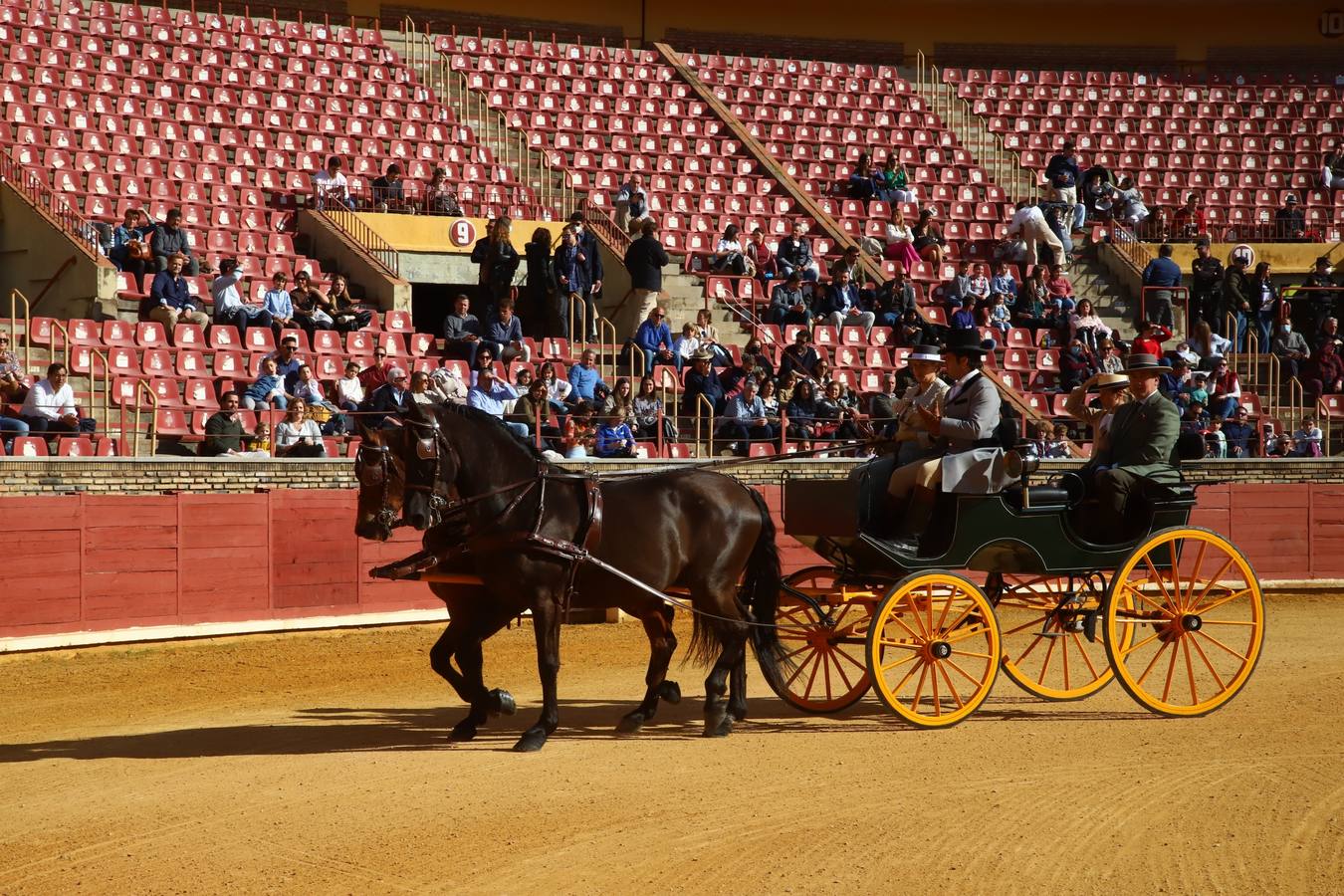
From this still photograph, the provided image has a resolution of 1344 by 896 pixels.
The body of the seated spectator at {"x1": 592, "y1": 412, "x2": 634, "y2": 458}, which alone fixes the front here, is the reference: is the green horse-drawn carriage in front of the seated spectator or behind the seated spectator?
in front

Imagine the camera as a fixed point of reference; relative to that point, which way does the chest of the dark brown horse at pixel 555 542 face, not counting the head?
to the viewer's left

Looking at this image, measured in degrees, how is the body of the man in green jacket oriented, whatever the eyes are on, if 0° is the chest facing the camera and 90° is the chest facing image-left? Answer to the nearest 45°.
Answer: approximately 45°

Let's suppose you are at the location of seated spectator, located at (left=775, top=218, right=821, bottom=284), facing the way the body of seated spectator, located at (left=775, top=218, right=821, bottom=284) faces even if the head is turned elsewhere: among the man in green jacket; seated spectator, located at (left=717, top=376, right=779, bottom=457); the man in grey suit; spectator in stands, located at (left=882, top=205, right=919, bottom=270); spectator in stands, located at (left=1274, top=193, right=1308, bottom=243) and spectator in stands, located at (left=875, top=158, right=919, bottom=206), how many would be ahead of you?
3

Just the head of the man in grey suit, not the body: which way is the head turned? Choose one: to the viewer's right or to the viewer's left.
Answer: to the viewer's left

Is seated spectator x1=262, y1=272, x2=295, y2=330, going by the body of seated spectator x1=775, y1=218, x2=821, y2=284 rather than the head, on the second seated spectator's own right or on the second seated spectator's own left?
on the second seated spectator's own right

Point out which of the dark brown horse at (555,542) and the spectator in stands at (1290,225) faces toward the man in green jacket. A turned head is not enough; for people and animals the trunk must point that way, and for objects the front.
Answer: the spectator in stands

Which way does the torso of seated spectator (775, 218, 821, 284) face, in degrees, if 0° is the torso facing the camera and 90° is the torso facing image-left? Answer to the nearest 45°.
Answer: approximately 0°

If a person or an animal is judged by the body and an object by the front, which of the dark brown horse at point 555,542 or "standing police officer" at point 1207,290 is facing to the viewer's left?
the dark brown horse

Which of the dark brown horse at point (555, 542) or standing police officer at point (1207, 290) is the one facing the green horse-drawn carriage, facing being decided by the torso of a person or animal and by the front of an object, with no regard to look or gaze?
the standing police officer
